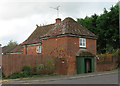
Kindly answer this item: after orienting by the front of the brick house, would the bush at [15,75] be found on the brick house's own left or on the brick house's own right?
on the brick house's own right

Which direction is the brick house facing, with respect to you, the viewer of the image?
facing the viewer and to the right of the viewer

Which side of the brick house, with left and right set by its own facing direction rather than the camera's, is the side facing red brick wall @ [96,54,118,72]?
left

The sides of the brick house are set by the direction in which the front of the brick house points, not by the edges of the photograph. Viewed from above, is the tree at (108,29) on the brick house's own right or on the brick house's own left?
on the brick house's own left

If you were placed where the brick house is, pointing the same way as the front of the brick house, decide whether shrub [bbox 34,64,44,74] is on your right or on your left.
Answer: on your right

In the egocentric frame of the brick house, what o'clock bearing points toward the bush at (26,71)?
The bush is roughly at 3 o'clock from the brick house.

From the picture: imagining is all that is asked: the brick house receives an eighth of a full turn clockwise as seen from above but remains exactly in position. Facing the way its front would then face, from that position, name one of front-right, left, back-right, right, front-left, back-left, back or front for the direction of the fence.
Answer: front-right

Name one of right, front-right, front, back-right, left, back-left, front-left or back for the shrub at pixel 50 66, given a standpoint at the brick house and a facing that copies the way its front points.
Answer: right

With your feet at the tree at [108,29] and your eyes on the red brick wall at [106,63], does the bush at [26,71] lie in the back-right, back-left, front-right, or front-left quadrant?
front-right
